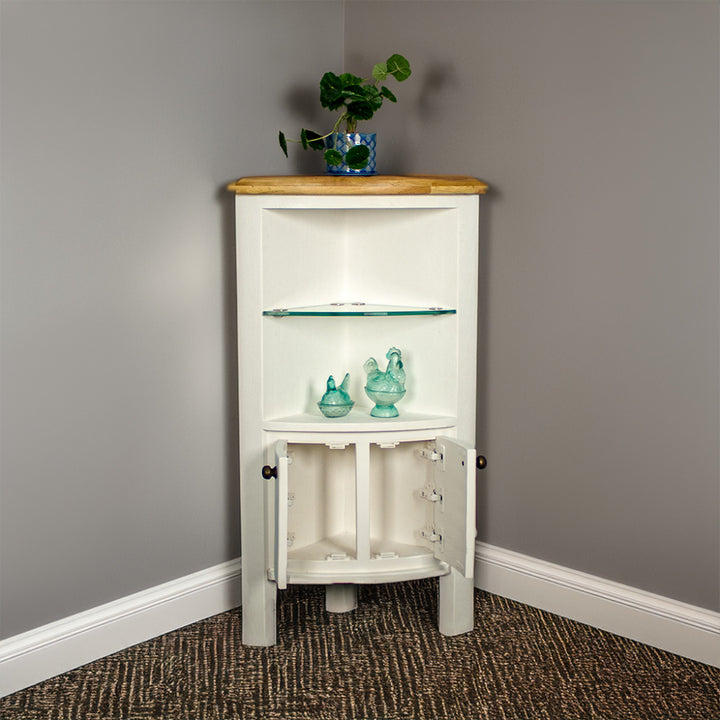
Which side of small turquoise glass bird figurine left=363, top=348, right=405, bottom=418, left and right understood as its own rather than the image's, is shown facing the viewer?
right

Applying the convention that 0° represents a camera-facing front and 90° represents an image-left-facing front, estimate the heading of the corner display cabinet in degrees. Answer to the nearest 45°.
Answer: approximately 0°
